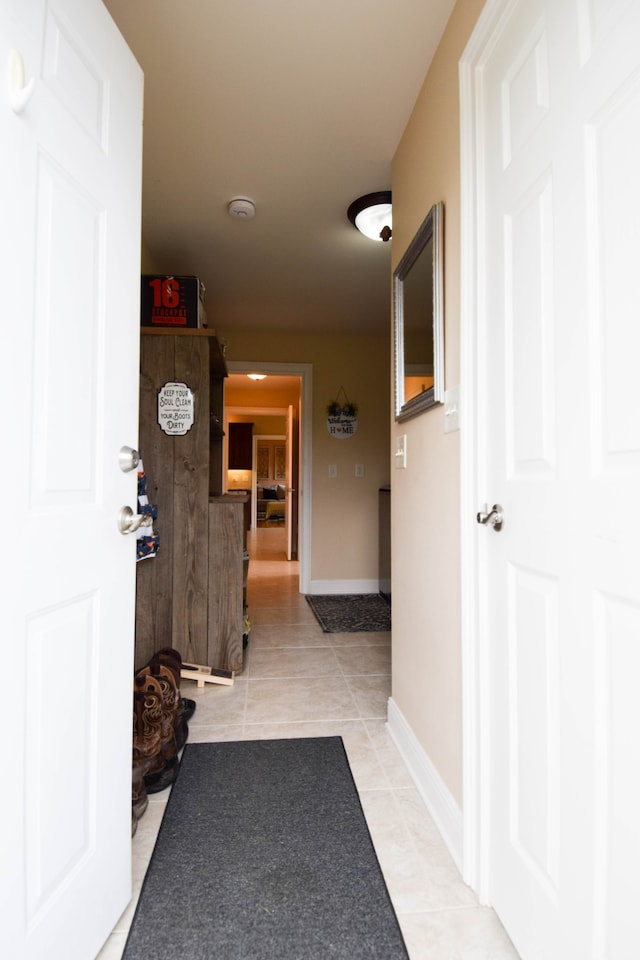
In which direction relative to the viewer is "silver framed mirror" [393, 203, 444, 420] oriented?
to the viewer's left

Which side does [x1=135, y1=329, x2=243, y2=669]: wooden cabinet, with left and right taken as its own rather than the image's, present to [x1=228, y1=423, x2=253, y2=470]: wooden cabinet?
left

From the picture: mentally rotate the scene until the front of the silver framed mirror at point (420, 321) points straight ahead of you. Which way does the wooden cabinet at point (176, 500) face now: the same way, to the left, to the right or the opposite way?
the opposite way

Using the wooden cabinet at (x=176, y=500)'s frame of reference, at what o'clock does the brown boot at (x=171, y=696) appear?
The brown boot is roughly at 3 o'clock from the wooden cabinet.

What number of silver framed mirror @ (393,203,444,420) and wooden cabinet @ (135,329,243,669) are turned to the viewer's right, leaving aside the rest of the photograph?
1

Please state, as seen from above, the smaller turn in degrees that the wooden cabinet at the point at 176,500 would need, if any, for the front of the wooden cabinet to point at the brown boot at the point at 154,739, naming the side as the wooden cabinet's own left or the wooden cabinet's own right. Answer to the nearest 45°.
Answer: approximately 90° to the wooden cabinet's own right

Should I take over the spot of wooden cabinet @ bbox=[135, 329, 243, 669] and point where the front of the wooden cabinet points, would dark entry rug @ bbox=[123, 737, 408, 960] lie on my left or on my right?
on my right

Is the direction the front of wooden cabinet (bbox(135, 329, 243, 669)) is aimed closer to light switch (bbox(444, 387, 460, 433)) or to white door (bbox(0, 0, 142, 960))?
the light switch

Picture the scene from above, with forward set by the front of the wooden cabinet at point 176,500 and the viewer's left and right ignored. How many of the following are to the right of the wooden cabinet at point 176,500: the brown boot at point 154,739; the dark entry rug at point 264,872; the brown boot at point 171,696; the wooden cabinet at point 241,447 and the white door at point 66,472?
4

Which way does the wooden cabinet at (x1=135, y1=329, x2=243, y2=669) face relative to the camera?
to the viewer's right
